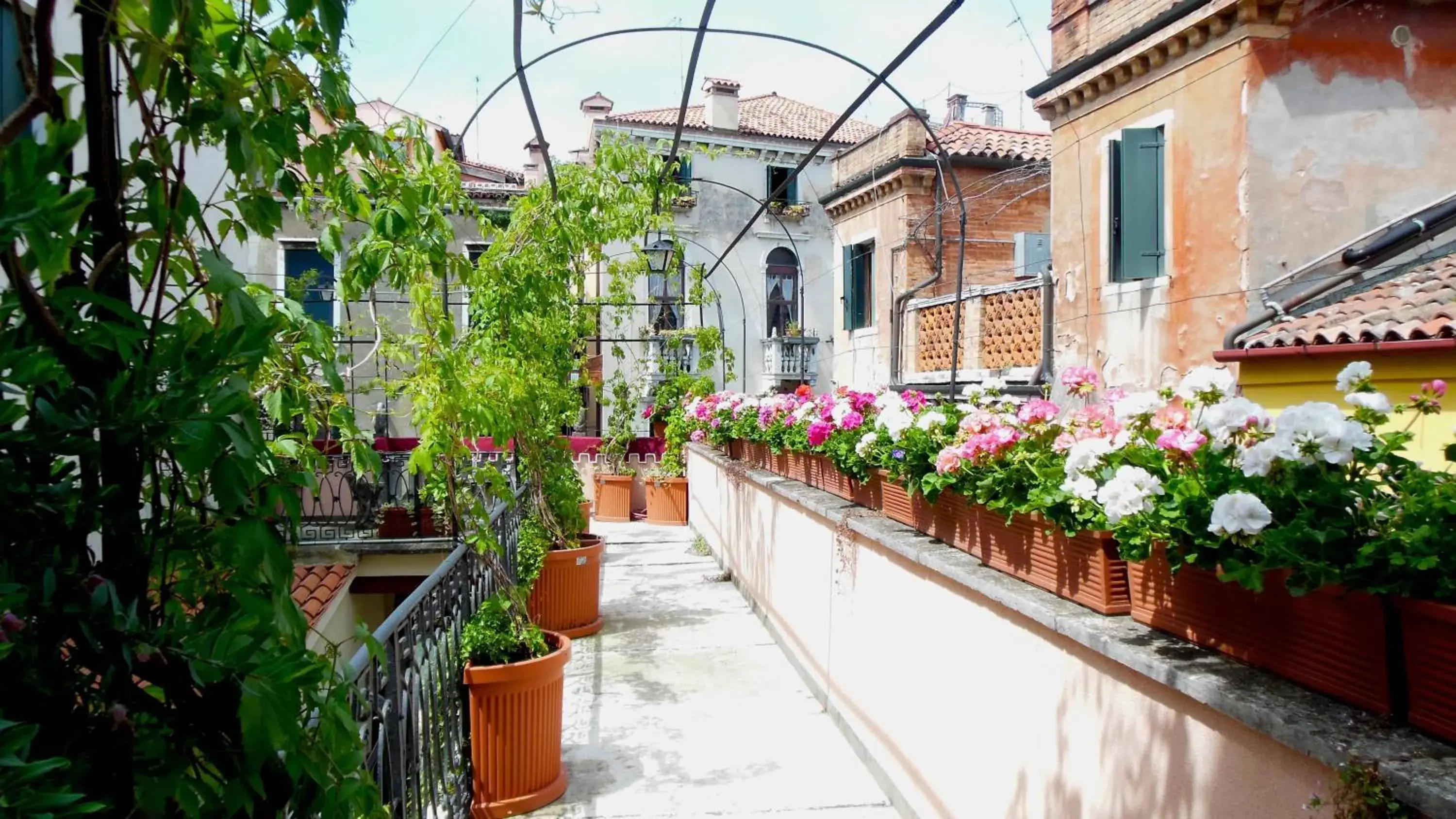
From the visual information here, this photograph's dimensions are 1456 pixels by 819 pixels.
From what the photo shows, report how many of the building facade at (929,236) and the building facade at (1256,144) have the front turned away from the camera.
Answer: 0

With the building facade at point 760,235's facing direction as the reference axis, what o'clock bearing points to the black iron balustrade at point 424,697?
The black iron balustrade is roughly at 12 o'clock from the building facade.

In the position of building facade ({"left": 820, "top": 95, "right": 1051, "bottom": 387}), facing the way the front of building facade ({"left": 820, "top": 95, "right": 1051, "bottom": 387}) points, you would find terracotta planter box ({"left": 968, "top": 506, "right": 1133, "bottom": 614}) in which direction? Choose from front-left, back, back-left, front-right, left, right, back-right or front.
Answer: front-left

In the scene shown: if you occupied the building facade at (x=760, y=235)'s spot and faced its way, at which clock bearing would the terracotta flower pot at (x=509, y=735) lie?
The terracotta flower pot is roughly at 12 o'clock from the building facade.

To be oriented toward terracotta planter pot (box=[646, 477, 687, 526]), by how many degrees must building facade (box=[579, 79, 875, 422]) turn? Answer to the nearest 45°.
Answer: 0° — it already faces it

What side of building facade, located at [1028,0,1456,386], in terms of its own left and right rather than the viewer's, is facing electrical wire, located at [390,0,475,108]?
front

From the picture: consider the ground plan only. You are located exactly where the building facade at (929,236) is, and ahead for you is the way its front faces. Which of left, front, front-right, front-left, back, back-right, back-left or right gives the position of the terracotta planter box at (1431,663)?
front-left

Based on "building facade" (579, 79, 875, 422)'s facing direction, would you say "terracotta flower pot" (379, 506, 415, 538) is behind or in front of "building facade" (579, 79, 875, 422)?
in front

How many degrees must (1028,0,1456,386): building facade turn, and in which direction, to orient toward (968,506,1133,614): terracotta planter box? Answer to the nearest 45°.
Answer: approximately 45° to its left

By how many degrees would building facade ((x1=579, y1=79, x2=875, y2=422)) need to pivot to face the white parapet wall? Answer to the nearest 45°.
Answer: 0° — it already faces it

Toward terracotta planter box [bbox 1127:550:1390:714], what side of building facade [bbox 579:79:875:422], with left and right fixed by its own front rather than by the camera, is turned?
front

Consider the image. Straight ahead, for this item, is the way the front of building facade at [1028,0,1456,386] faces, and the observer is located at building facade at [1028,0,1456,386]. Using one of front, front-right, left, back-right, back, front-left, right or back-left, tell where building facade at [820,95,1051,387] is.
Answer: right
